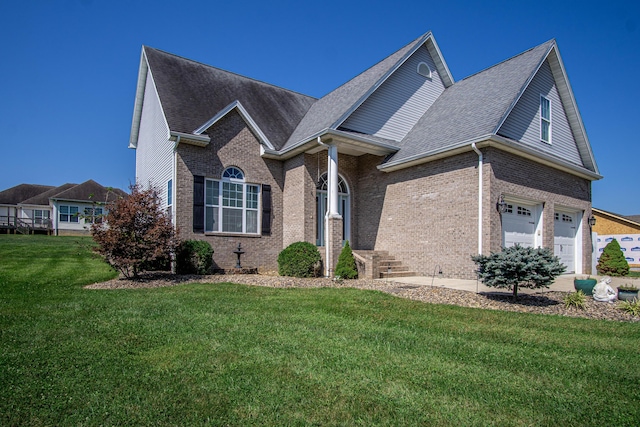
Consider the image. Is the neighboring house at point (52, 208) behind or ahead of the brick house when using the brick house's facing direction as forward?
behind

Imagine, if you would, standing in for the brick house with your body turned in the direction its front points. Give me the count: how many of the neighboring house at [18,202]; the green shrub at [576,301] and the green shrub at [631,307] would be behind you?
1

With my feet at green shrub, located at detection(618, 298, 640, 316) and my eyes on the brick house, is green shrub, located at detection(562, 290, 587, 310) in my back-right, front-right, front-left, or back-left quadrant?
front-left

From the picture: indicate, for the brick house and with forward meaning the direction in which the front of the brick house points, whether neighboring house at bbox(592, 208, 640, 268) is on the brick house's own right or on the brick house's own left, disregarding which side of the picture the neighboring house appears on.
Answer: on the brick house's own left

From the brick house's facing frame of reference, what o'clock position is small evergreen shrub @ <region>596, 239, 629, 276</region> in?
The small evergreen shrub is roughly at 10 o'clock from the brick house.

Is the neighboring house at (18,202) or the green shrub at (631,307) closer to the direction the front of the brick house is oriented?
the green shrub

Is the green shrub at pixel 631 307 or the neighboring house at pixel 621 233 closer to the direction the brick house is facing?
the green shrub

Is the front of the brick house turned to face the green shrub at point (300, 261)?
no

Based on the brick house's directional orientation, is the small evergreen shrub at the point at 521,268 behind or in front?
in front

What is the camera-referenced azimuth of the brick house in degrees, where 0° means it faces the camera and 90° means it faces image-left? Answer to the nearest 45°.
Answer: approximately 315°

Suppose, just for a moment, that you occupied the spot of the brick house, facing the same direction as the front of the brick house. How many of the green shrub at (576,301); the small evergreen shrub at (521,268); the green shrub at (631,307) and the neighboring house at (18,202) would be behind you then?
1

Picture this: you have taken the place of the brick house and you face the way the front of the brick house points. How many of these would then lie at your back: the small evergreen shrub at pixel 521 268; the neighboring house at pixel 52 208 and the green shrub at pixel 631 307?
1

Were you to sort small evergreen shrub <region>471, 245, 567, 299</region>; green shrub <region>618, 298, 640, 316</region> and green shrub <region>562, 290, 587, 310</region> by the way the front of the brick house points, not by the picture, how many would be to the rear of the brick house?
0
